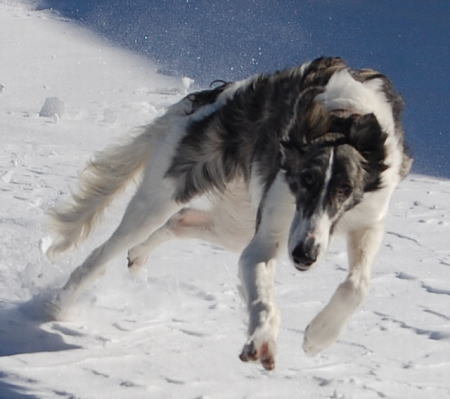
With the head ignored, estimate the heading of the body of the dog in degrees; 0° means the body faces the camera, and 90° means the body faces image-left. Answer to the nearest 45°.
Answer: approximately 315°
